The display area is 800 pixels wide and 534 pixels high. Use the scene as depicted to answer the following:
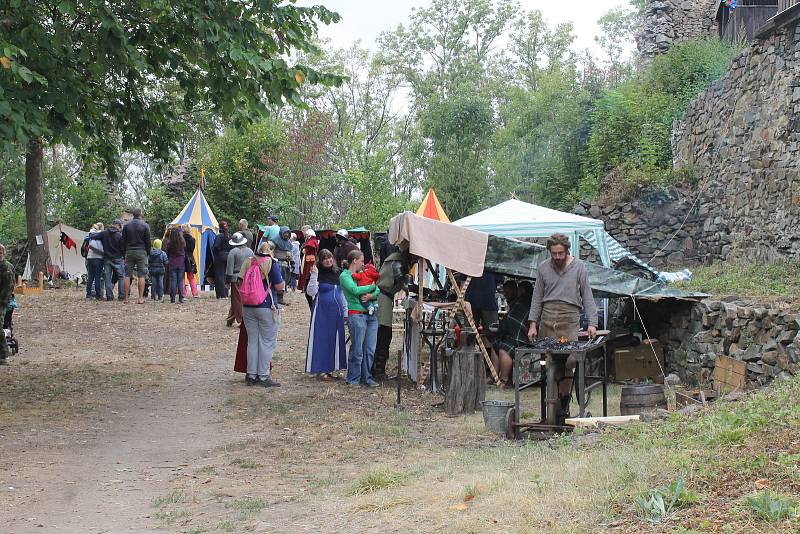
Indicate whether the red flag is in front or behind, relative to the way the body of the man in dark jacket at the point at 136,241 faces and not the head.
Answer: in front

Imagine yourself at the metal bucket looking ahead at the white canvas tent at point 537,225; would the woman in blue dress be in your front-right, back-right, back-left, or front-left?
front-left

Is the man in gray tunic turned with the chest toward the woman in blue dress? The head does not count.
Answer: no

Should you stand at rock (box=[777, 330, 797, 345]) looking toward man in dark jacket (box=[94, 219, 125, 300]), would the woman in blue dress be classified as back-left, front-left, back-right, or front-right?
front-left

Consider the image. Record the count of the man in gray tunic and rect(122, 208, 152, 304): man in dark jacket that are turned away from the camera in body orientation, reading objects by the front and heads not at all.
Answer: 1

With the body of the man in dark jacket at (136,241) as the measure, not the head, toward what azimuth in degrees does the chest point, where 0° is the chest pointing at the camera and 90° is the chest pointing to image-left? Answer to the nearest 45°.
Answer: approximately 180°

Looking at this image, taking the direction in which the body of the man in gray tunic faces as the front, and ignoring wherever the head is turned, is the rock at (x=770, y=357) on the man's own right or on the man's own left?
on the man's own left

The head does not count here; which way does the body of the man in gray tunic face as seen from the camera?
toward the camera

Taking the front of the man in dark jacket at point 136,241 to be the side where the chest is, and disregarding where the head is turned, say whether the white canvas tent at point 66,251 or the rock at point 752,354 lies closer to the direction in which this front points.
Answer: the white canvas tent

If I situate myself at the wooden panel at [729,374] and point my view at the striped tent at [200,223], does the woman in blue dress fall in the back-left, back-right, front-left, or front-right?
front-left

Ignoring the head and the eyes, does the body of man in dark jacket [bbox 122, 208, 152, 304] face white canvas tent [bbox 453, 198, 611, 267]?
no

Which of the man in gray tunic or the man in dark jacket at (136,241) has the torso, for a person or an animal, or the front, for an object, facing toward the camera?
the man in gray tunic

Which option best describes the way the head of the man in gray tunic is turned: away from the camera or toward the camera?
toward the camera

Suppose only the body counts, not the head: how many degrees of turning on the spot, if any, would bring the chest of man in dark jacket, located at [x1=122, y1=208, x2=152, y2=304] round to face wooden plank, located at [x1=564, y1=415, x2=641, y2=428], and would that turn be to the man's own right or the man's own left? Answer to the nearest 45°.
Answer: approximately 180°

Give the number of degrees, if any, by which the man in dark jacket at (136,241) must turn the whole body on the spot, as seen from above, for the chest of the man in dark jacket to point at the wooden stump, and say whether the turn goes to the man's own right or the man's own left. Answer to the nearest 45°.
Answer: approximately 180°
